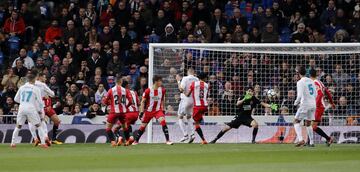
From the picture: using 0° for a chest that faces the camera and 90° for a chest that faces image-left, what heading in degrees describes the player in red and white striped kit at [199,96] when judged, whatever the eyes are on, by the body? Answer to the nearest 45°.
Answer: approximately 180°

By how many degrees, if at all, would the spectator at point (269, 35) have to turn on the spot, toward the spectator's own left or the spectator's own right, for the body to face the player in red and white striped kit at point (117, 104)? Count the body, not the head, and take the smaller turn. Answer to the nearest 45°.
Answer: approximately 45° to the spectator's own right

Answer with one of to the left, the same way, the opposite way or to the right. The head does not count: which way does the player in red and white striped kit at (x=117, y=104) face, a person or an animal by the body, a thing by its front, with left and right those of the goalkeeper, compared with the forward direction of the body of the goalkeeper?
the opposite way

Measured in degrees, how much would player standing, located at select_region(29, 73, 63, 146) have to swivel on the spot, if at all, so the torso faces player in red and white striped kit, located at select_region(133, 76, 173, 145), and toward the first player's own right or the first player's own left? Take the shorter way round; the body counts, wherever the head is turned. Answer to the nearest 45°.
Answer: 0° — they already face them

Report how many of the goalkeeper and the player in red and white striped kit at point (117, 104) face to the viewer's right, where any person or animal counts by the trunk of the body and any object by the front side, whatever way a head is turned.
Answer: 0

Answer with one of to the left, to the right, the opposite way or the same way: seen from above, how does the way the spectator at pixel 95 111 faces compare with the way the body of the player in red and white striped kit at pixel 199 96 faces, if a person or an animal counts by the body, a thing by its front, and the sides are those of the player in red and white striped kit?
the opposite way

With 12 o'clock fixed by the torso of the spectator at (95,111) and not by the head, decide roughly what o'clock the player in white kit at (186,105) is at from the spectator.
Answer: The player in white kit is roughly at 10 o'clock from the spectator.

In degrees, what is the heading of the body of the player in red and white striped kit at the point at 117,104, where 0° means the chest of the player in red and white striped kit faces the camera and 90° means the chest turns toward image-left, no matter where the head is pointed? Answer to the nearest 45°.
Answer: approximately 180°

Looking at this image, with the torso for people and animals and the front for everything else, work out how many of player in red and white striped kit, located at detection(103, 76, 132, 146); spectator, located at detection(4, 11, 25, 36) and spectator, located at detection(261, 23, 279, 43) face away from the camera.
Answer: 1

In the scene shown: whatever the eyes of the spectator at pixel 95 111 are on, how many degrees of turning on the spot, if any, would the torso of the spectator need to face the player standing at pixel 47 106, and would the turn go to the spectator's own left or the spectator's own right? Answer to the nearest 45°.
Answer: approximately 45° to the spectator's own right

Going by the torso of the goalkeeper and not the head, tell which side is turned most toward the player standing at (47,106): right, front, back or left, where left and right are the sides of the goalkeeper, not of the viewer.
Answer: right

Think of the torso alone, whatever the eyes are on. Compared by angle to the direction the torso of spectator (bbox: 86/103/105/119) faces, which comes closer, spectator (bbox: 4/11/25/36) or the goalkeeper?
the goalkeeper
